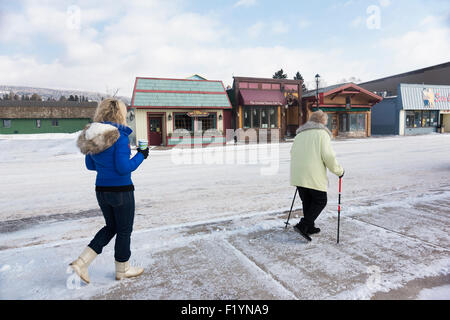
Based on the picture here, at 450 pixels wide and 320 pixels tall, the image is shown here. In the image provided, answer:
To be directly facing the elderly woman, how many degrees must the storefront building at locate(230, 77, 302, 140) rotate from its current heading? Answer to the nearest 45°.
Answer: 0° — it already faces them

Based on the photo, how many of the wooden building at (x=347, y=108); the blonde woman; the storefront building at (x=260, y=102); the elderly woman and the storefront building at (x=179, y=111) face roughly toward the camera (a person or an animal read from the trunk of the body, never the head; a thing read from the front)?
3

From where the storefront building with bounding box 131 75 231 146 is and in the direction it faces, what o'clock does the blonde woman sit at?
The blonde woman is roughly at 12 o'clock from the storefront building.

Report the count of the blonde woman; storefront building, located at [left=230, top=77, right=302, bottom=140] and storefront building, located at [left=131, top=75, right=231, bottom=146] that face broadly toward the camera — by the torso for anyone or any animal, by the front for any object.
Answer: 2

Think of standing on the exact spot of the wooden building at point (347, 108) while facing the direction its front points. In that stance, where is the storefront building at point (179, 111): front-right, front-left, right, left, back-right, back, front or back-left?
front-right

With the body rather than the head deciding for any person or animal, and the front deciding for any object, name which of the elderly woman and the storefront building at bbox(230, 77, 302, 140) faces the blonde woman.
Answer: the storefront building

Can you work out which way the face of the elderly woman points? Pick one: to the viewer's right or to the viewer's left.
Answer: to the viewer's right

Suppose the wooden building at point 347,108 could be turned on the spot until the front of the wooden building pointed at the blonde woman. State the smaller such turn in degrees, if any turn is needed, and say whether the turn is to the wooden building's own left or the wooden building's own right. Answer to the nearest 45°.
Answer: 0° — it already faces them

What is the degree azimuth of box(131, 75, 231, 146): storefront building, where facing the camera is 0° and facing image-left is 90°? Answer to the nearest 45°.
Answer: approximately 0°
